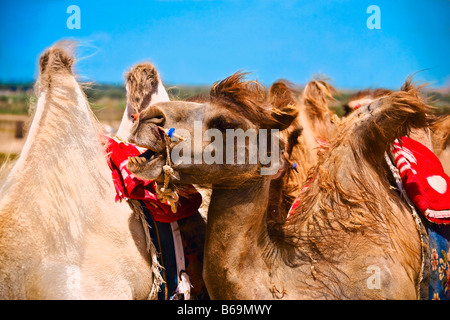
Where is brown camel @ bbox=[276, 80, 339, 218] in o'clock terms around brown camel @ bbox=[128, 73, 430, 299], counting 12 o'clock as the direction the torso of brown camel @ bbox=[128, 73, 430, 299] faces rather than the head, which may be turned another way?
brown camel @ bbox=[276, 80, 339, 218] is roughly at 3 o'clock from brown camel @ bbox=[128, 73, 430, 299].

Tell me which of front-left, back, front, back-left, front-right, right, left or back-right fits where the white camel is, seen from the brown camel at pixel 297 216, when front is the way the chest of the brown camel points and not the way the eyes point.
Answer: front

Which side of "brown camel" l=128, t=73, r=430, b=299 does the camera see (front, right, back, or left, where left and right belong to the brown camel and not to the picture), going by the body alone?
left

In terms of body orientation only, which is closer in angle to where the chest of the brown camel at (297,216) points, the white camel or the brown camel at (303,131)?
the white camel
